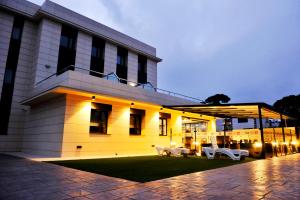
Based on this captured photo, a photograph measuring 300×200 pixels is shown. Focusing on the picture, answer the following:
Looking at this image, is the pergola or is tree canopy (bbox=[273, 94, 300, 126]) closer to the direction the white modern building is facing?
the pergola

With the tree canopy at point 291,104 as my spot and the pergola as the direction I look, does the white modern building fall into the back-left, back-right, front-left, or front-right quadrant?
front-right

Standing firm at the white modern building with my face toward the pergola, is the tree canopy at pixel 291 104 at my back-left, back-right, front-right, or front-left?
front-left

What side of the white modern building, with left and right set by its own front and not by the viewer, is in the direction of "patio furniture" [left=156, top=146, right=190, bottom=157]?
front

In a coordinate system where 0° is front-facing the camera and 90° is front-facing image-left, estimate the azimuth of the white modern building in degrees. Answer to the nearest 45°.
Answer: approximately 315°

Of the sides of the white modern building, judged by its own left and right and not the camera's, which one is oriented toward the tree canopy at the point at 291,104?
left

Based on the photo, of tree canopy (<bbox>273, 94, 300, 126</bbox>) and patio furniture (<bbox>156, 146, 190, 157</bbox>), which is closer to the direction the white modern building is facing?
the patio furniture

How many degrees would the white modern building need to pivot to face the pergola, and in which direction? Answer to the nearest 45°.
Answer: approximately 45° to its left
